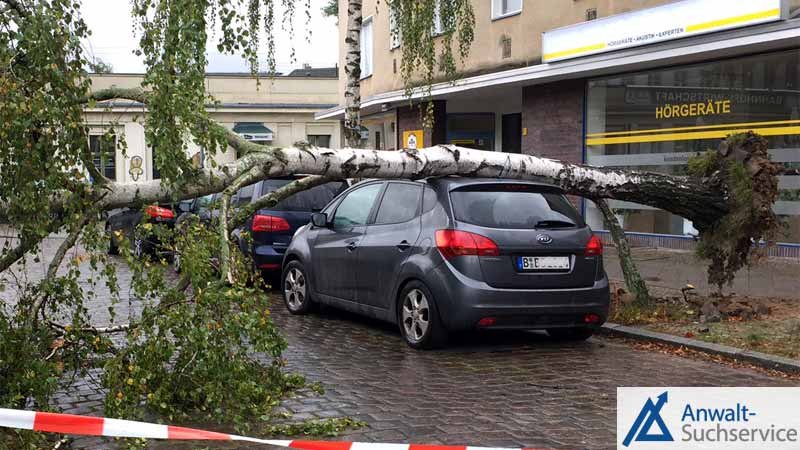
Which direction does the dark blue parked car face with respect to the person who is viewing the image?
facing away from the viewer and to the left of the viewer

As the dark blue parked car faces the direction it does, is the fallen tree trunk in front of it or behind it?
behind

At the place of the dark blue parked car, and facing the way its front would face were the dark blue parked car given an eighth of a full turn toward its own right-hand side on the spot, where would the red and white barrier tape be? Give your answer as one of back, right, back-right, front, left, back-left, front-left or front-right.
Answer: back

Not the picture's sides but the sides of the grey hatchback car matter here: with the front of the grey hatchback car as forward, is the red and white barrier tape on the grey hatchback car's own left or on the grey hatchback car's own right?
on the grey hatchback car's own left

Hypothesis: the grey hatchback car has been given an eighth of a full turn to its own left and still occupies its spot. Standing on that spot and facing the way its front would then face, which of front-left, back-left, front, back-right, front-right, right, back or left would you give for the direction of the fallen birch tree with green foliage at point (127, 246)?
front-left

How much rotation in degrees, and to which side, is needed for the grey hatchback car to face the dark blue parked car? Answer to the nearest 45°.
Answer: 0° — it already faces it

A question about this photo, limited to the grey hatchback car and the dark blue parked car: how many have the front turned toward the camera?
0

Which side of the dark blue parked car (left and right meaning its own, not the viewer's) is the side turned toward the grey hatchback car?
back

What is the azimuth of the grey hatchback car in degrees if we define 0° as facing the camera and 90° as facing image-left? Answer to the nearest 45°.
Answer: approximately 135°
